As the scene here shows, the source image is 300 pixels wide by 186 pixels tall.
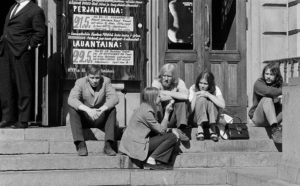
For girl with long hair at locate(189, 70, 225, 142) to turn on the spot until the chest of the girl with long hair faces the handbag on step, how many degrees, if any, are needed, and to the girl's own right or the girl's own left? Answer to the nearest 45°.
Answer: approximately 90° to the girl's own left

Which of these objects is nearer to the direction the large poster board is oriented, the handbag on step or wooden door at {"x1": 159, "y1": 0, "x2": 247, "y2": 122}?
the handbag on step

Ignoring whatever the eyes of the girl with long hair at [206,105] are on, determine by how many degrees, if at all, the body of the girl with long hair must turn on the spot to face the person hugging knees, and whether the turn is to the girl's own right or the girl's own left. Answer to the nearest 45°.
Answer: approximately 90° to the girl's own left

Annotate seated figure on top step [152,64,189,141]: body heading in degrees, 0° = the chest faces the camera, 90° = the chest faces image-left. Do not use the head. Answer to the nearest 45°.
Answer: approximately 0°

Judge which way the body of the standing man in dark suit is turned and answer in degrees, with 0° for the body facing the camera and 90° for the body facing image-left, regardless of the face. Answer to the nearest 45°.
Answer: approximately 45°

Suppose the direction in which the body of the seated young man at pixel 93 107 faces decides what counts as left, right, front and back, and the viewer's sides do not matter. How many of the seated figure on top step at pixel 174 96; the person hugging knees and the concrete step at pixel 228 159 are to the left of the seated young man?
3

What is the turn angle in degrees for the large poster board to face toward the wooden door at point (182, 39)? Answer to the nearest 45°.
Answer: approximately 90° to its left
